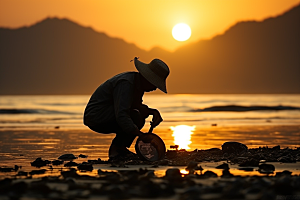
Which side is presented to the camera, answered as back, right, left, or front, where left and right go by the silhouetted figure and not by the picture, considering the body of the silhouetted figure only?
right

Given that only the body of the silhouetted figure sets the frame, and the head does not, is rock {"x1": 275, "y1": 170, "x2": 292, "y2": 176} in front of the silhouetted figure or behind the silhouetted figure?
in front

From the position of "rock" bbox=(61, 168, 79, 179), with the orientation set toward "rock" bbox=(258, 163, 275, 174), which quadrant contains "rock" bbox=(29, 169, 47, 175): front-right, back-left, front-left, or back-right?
back-left

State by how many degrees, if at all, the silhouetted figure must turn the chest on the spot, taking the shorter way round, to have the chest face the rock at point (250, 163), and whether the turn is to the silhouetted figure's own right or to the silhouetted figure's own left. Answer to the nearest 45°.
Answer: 0° — they already face it

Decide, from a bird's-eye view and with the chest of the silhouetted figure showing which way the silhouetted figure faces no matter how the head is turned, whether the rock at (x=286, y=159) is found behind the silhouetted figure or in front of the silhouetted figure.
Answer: in front

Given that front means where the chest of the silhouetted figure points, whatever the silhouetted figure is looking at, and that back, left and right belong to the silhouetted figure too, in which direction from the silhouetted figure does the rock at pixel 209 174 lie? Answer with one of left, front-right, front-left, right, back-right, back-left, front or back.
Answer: front-right
